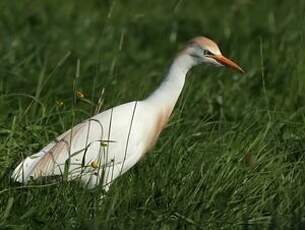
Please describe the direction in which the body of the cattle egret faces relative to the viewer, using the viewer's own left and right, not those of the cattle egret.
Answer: facing to the right of the viewer
